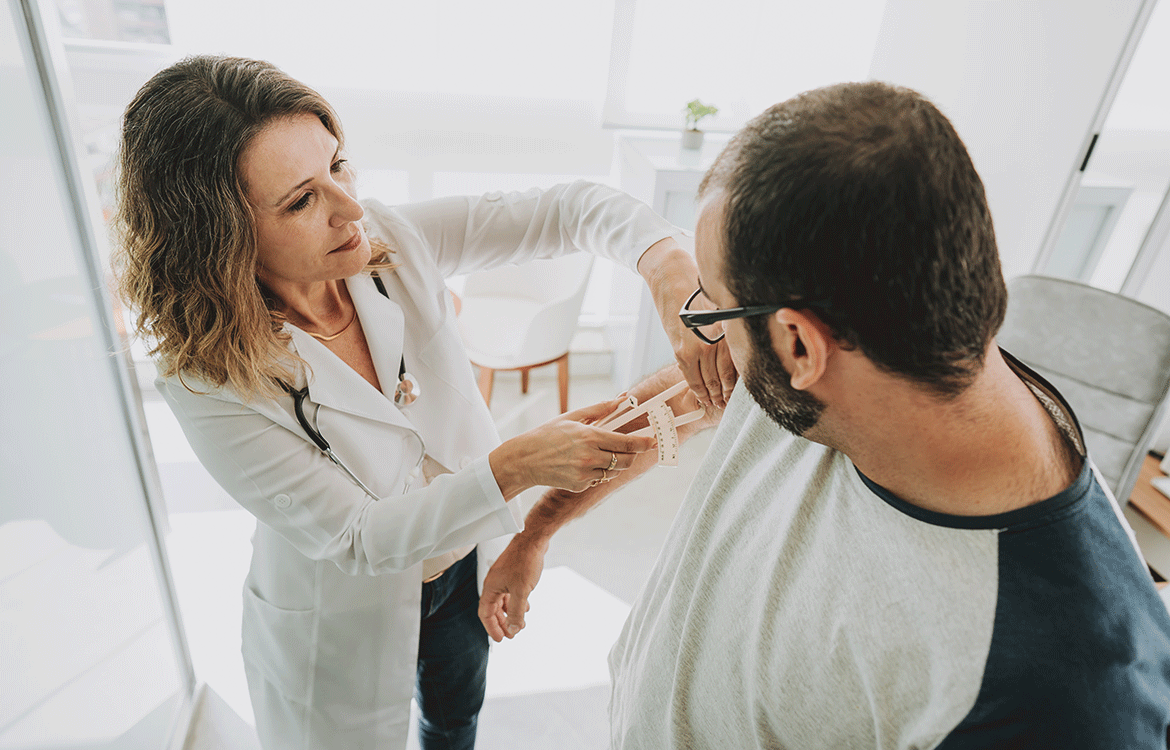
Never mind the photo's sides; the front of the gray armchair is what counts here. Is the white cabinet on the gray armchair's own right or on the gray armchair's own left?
on the gray armchair's own right

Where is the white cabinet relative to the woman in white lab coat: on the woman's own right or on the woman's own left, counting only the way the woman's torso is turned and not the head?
on the woman's own left

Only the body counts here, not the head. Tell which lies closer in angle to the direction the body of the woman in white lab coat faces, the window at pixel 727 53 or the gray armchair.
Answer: the gray armchair

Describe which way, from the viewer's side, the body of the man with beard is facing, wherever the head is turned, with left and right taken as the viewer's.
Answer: facing away from the viewer and to the left of the viewer

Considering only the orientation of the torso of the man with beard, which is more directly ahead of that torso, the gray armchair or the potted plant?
the potted plant

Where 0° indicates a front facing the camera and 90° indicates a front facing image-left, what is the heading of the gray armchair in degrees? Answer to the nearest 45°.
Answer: approximately 45°

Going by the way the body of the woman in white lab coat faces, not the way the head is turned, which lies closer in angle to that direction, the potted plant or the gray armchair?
the gray armchair

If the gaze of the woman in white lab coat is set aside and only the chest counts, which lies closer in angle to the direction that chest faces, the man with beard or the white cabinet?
the man with beard

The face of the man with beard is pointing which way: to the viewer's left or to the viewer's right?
to the viewer's left

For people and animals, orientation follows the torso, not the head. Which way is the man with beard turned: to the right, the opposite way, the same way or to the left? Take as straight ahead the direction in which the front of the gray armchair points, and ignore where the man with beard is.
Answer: to the right

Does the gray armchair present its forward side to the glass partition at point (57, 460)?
yes
